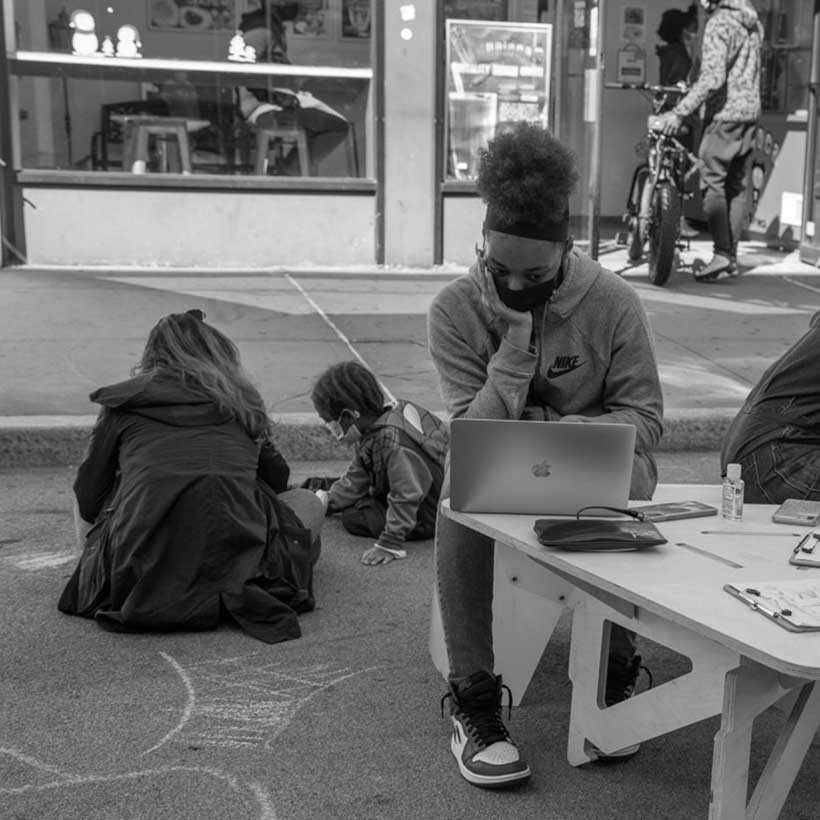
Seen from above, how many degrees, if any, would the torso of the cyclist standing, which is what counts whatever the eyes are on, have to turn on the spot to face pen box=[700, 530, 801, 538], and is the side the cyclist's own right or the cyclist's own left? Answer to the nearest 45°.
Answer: approximately 90° to the cyclist's own left

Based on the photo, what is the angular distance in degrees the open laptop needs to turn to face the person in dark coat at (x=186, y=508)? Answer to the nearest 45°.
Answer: approximately 45° to its left

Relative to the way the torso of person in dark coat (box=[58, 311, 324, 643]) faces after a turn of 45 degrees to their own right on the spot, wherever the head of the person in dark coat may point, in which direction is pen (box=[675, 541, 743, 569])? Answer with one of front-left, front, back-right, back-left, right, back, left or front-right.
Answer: right

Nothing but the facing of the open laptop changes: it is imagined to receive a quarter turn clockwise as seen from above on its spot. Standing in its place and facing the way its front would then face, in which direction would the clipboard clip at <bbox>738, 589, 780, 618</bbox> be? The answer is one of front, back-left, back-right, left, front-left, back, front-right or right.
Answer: front-right

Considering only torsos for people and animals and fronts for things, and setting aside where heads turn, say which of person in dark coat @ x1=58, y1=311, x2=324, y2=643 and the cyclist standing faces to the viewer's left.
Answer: the cyclist standing

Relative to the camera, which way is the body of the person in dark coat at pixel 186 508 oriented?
away from the camera

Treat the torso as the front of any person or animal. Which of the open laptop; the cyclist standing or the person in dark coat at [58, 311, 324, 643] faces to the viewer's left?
the cyclist standing

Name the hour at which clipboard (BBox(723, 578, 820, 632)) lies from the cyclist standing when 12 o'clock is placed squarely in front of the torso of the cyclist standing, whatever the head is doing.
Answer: The clipboard is roughly at 9 o'clock from the cyclist standing.

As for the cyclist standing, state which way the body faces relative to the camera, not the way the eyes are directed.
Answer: to the viewer's left

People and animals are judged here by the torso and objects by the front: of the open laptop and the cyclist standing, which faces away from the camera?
the open laptop

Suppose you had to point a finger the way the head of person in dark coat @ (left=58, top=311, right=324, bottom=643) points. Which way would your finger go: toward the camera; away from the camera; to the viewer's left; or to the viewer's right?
away from the camera

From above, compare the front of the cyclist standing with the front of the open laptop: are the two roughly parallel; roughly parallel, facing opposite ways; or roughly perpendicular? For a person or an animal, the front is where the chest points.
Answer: roughly perpendicular

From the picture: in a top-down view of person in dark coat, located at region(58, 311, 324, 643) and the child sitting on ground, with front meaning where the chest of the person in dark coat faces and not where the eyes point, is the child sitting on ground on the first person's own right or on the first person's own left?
on the first person's own right

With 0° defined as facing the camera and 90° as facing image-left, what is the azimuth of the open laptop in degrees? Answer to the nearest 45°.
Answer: approximately 180°
